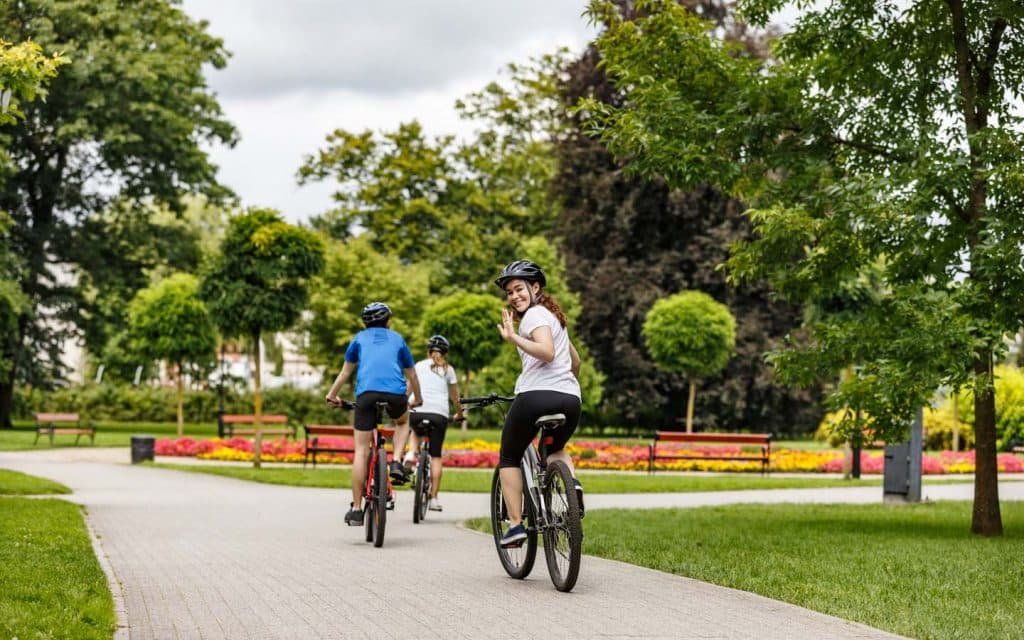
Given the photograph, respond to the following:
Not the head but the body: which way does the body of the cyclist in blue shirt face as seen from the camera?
away from the camera

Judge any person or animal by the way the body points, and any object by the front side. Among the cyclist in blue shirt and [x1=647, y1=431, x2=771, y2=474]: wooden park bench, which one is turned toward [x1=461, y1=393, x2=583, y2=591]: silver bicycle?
the wooden park bench

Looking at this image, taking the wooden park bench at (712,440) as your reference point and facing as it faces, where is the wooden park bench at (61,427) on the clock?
the wooden park bench at (61,427) is roughly at 4 o'clock from the wooden park bench at (712,440).

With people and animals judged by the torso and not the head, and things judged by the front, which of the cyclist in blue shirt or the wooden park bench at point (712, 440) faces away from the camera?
the cyclist in blue shirt

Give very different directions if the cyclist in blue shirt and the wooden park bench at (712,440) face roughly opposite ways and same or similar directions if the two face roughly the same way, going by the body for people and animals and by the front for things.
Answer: very different directions

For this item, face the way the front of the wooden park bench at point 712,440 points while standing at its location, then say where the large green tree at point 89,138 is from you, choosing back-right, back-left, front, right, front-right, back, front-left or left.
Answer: back-right

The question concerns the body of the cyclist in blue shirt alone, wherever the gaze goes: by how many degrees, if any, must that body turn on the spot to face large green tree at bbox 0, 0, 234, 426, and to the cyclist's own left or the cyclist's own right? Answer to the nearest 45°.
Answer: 0° — they already face it

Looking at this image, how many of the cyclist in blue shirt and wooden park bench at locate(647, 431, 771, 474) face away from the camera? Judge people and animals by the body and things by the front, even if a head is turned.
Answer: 1

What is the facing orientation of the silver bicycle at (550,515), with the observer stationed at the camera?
facing away from the viewer and to the left of the viewer
